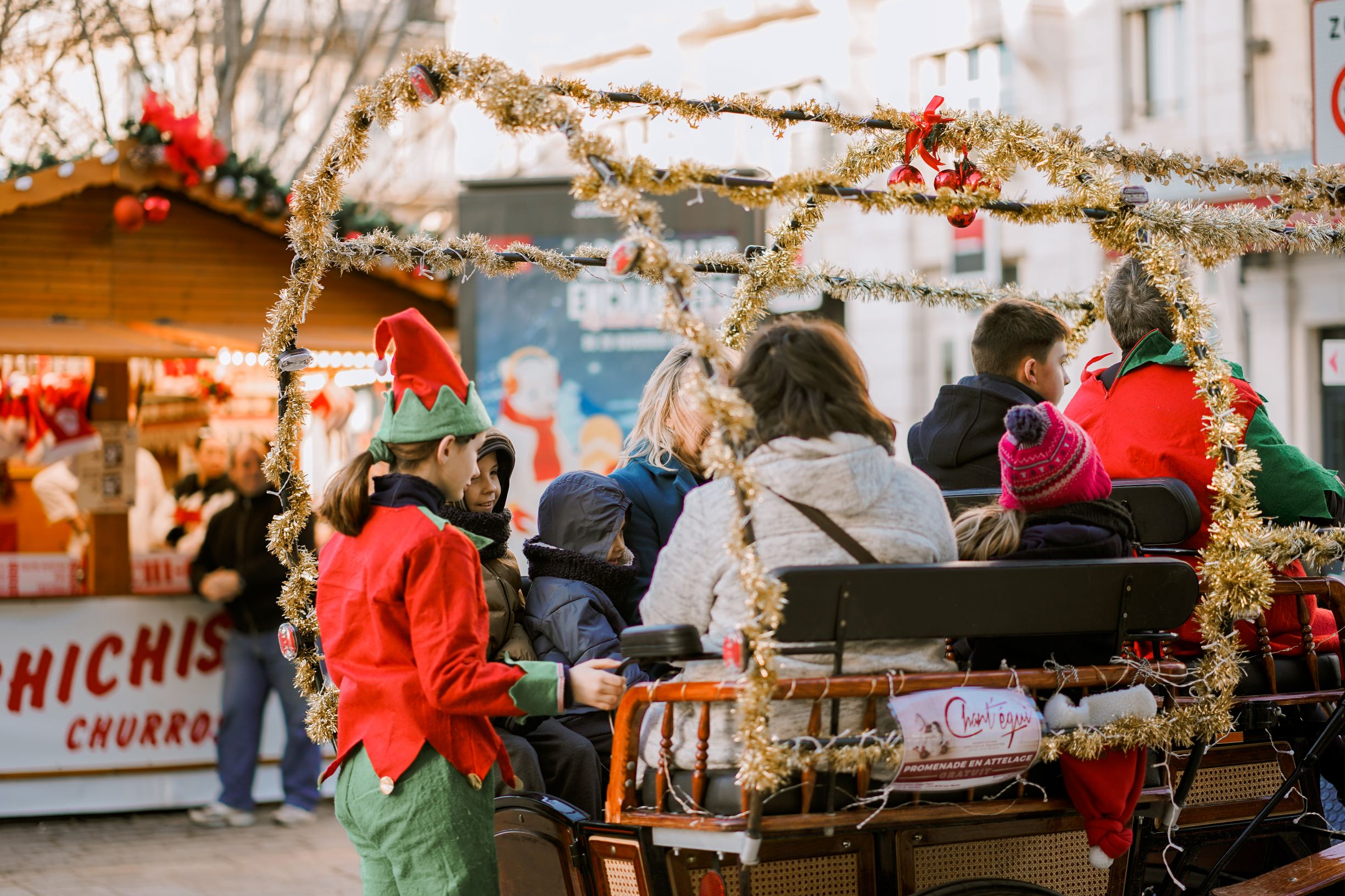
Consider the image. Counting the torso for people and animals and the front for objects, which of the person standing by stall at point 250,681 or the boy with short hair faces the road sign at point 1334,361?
the boy with short hair

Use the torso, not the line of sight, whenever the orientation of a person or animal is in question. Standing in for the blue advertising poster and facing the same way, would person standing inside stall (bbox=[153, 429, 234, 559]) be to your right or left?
on your right

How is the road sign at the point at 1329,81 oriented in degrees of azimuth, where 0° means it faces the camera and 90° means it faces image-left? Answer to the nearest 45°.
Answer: approximately 0°

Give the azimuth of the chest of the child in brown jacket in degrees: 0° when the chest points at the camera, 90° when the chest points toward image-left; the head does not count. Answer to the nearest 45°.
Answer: approximately 315°

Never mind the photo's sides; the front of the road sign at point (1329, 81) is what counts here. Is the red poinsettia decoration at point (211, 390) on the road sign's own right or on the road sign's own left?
on the road sign's own right

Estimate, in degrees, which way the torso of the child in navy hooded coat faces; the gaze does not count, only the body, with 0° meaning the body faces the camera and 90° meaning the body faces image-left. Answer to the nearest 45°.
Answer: approximately 270°

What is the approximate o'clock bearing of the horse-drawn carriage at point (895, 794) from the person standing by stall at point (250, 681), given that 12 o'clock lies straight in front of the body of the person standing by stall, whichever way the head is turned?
The horse-drawn carriage is roughly at 10 o'clock from the person standing by stall.
